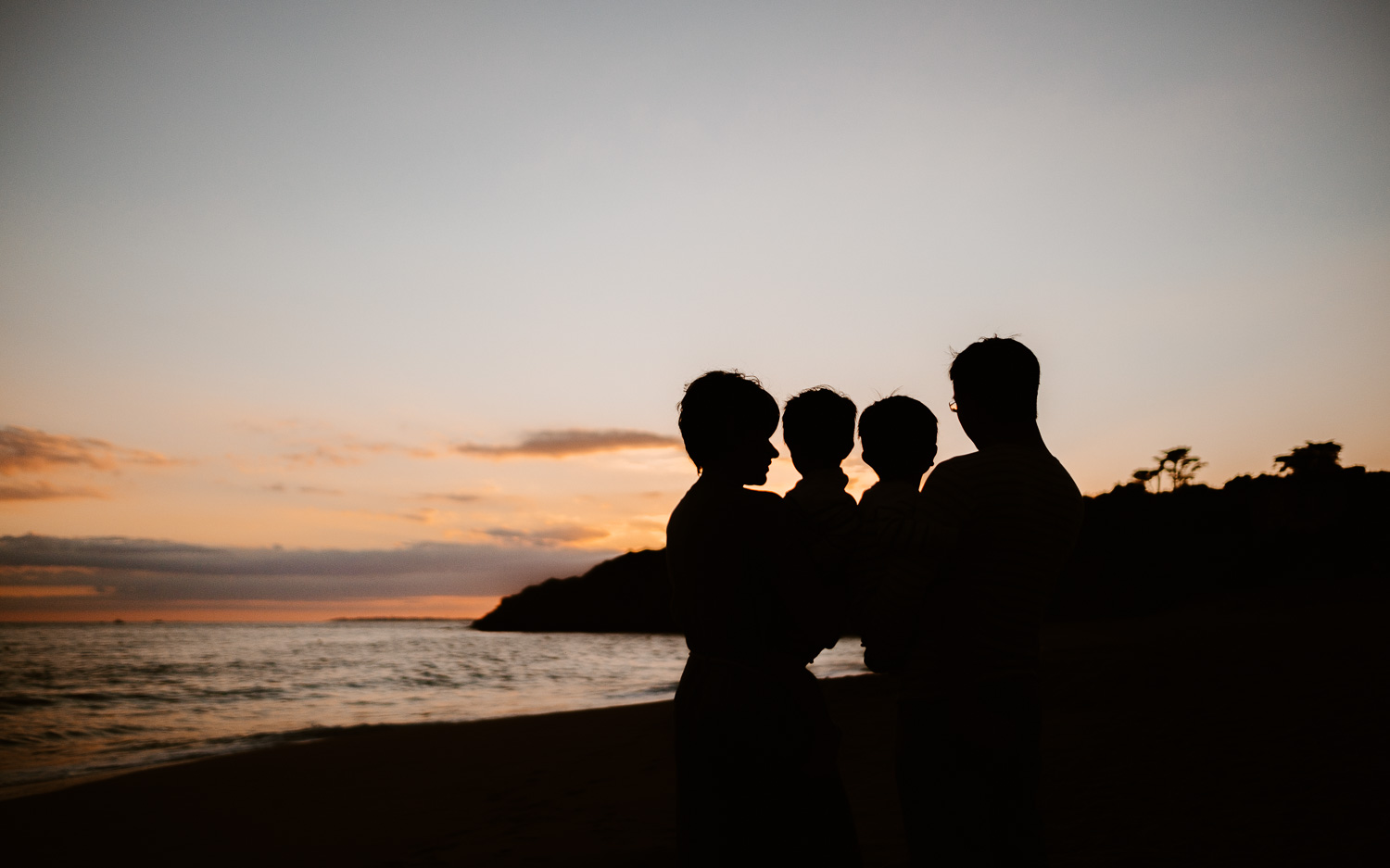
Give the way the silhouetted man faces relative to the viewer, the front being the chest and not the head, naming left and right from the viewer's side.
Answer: facing away from the viewer and to the left of the viewer

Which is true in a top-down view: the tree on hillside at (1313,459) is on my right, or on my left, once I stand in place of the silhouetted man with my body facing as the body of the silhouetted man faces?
on my right

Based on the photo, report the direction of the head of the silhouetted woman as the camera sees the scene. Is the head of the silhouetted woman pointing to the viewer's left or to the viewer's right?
to the viewer's right
